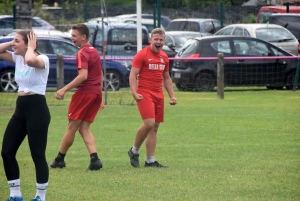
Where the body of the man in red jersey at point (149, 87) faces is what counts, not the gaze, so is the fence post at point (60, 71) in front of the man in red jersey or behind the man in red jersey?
behind

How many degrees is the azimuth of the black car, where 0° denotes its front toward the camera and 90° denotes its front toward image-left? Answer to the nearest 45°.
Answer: approximately 225°

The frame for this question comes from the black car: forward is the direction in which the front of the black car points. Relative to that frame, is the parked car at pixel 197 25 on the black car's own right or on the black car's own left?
on the black car's own left

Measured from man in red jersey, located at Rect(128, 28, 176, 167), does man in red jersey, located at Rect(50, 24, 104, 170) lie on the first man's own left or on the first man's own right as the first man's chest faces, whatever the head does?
on the first man's own right

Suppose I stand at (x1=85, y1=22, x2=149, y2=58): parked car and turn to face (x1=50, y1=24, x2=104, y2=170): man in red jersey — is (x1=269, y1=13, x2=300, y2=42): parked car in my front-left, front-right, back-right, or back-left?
back-left

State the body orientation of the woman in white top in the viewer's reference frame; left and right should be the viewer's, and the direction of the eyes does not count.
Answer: facing the viewer and to the left of the viewer

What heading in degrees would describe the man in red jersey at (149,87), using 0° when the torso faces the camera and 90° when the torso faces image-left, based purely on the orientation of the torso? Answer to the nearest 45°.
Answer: approximately 315°

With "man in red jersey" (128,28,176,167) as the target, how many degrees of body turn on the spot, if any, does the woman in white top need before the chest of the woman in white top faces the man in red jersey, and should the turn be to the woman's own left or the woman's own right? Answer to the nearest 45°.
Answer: approximately 180°
